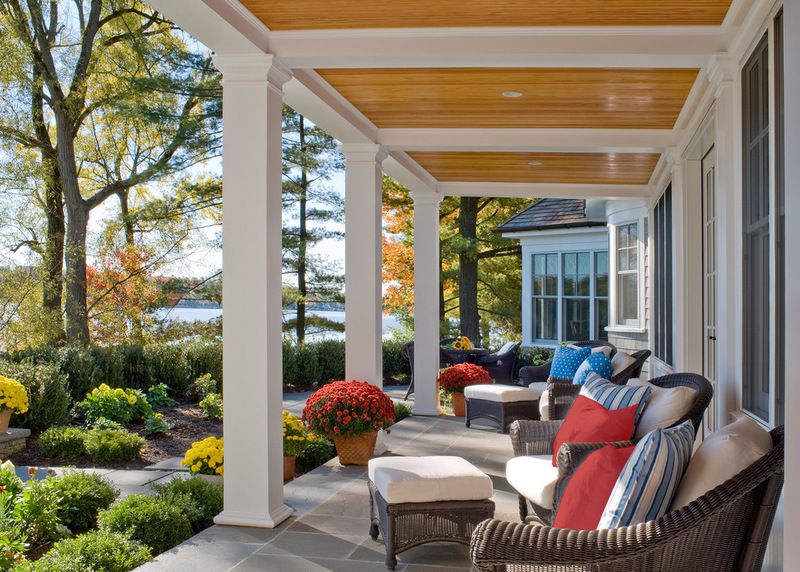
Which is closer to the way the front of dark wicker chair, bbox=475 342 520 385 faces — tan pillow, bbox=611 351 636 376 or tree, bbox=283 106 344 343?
the tree

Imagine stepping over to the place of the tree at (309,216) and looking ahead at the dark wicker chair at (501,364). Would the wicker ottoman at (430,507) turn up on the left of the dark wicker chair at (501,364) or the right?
right

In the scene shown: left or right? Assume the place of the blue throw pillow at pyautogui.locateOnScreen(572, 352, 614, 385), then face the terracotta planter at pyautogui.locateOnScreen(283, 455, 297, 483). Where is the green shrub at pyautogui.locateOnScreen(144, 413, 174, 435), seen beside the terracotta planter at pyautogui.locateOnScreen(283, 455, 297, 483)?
right

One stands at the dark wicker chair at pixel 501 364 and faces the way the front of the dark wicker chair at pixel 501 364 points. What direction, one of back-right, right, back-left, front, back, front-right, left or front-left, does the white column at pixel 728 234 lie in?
left

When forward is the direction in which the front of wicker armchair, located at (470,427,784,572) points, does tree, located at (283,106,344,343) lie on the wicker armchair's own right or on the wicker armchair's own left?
on the wicker armchair's own right

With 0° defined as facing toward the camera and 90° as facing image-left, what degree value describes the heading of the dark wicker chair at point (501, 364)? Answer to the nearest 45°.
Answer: approximately 90°

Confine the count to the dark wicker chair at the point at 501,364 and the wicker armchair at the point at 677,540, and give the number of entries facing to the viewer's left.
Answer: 2

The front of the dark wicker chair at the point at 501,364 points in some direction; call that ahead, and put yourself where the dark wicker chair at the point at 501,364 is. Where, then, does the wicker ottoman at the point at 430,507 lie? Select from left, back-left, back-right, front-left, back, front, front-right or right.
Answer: left

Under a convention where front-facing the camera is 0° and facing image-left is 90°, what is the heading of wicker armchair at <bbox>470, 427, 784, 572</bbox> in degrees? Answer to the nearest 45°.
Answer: approximately 90°

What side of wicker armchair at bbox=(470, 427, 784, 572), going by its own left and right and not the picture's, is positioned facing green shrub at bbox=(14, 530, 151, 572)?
front
